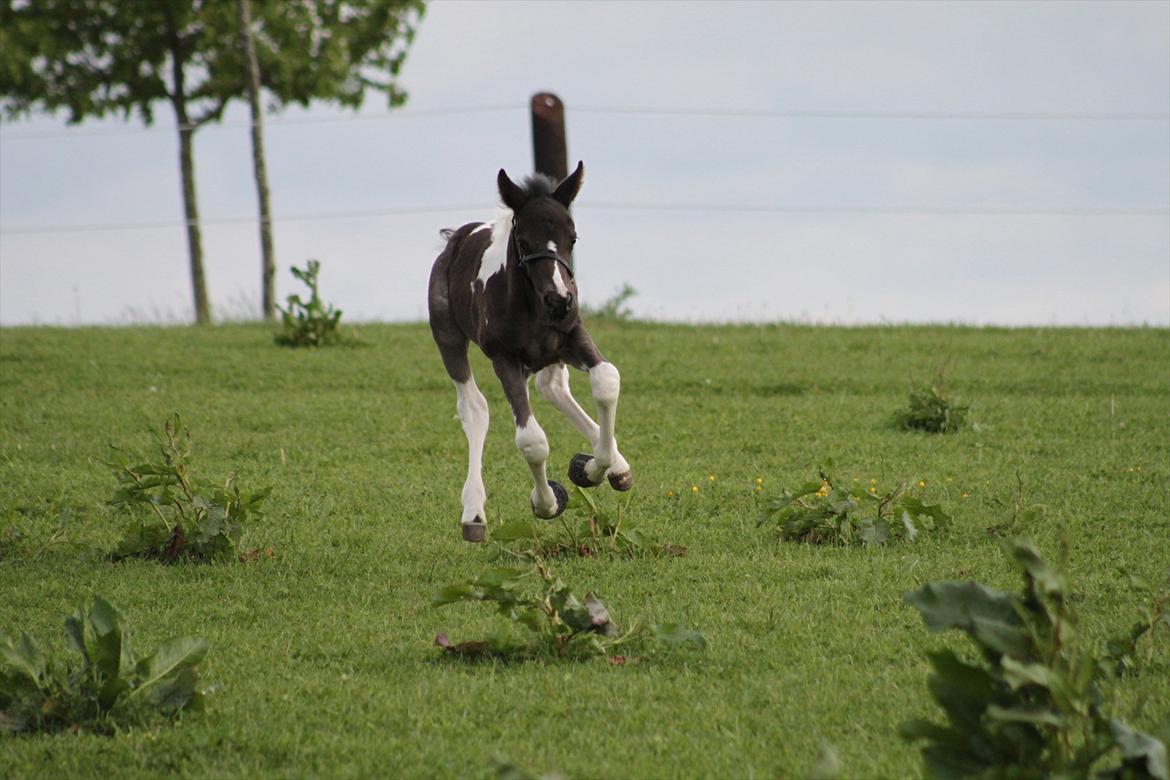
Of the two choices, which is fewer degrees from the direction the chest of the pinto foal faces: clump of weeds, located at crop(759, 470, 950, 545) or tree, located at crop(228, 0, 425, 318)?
the clump of weeds

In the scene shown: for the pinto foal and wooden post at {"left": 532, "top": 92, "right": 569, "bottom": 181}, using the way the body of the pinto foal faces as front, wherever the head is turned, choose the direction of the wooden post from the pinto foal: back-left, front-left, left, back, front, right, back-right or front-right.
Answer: back-left

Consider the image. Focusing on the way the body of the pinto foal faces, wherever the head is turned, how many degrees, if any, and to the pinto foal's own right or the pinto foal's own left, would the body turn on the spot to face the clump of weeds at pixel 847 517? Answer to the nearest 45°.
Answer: approximately 90° to the pinto foal's own left

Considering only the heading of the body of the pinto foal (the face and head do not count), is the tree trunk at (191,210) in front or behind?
behind

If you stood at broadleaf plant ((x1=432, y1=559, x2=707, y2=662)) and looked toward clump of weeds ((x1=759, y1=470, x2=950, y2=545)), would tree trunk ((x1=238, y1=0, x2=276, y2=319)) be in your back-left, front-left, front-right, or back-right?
front-left

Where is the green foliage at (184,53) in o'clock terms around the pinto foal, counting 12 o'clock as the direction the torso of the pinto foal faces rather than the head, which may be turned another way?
The green foliage is roughly at 7 o'clock from the pinto foal.

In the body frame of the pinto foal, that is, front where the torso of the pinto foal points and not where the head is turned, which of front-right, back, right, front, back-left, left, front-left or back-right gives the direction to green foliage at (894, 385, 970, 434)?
left

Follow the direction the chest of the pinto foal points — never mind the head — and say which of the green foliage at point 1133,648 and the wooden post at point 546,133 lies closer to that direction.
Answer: the green foliage

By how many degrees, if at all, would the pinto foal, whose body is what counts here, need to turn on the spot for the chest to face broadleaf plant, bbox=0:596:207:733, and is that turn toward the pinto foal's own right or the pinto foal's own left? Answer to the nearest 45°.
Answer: approximately 90° to the pinto foal's own right

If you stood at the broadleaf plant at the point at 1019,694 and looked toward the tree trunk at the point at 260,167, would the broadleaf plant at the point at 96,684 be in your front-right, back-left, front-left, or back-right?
front-left

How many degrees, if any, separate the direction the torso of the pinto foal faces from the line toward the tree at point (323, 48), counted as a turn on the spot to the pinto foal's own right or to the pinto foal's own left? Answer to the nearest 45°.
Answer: approximately 135° to the pinto foal's own left

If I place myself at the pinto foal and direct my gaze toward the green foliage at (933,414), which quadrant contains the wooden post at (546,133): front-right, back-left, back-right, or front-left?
front-left

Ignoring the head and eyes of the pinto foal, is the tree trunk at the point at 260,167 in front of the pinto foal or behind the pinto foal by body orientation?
behind
